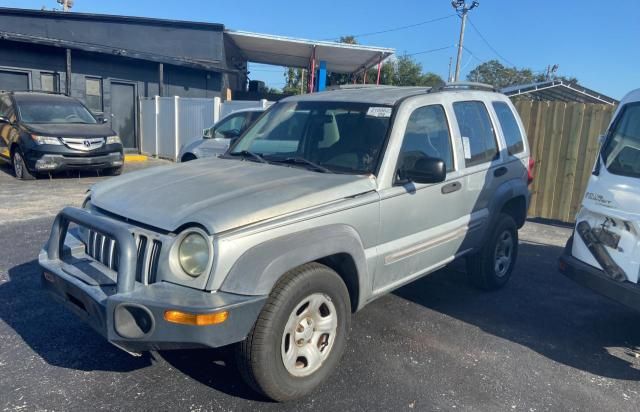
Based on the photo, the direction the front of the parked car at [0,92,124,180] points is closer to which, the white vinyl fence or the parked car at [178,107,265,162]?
the parked car

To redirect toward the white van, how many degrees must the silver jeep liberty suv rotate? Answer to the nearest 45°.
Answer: approximately 135° to its left

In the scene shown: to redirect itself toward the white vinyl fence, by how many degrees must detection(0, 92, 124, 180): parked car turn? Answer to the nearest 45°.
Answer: approximately 90° to its left

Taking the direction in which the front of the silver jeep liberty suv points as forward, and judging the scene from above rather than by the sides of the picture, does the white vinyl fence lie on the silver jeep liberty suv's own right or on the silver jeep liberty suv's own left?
on the silver jeep liberty suv's own right

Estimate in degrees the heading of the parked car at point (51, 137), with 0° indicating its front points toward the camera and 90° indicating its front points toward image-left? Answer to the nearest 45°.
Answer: approximately 315°

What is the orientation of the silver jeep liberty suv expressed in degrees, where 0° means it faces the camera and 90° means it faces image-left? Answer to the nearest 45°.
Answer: approximately 45°

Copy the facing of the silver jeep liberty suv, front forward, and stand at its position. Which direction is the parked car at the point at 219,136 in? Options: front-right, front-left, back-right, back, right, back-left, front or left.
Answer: back-right
